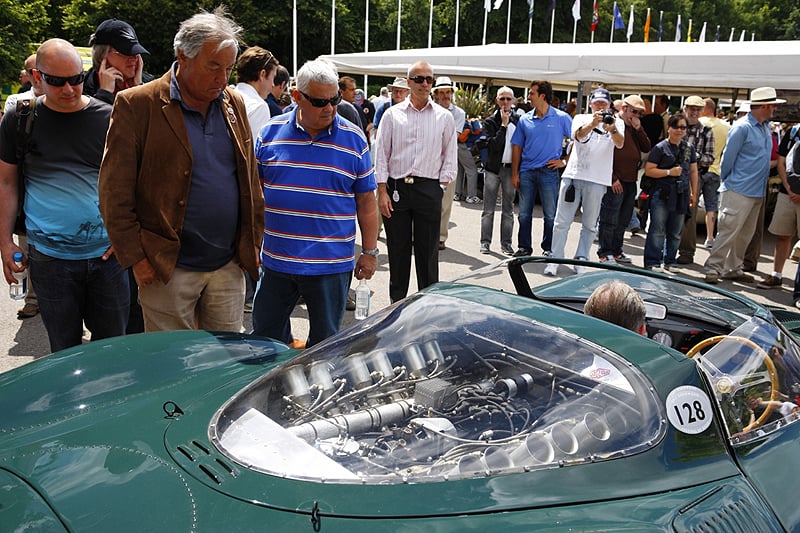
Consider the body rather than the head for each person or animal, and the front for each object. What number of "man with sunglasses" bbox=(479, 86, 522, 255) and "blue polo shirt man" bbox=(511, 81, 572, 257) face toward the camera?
2

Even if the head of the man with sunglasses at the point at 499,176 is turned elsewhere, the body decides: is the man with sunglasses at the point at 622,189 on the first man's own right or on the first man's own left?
on the first man's own left

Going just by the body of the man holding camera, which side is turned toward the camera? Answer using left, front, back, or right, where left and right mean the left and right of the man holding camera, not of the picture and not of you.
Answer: front

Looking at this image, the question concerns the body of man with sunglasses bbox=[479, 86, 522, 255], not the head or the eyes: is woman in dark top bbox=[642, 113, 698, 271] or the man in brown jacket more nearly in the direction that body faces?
the man in brown jacket

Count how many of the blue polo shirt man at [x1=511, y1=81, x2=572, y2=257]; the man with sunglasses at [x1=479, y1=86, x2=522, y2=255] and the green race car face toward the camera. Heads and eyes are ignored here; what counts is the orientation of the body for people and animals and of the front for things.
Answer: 2

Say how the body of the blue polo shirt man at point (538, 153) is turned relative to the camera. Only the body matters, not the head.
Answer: toward the camera

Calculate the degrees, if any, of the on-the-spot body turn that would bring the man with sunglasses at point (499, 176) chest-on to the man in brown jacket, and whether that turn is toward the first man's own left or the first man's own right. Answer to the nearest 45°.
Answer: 0° — they already face them

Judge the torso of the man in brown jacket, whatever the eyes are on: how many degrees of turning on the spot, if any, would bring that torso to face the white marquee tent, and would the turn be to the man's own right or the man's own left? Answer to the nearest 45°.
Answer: approximately 90° to the man's own left

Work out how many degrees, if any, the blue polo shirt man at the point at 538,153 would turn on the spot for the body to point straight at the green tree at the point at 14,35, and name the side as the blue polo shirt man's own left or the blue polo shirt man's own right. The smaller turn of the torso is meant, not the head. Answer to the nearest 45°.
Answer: approximately 135° to the blue polo shirt man's own right
